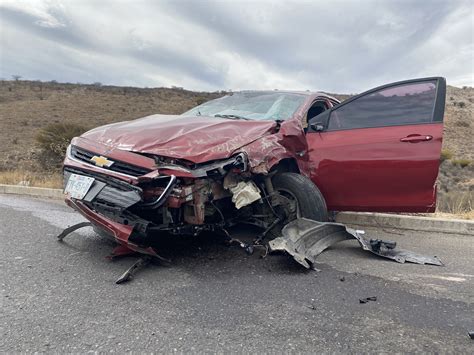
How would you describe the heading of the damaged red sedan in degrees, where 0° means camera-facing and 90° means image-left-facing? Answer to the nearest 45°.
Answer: approximately 45°

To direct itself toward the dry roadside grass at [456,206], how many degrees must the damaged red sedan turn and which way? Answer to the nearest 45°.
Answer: approximately 180°

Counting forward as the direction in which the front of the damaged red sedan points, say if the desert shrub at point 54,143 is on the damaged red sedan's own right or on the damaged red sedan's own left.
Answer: on the damaged red sedan's own right
